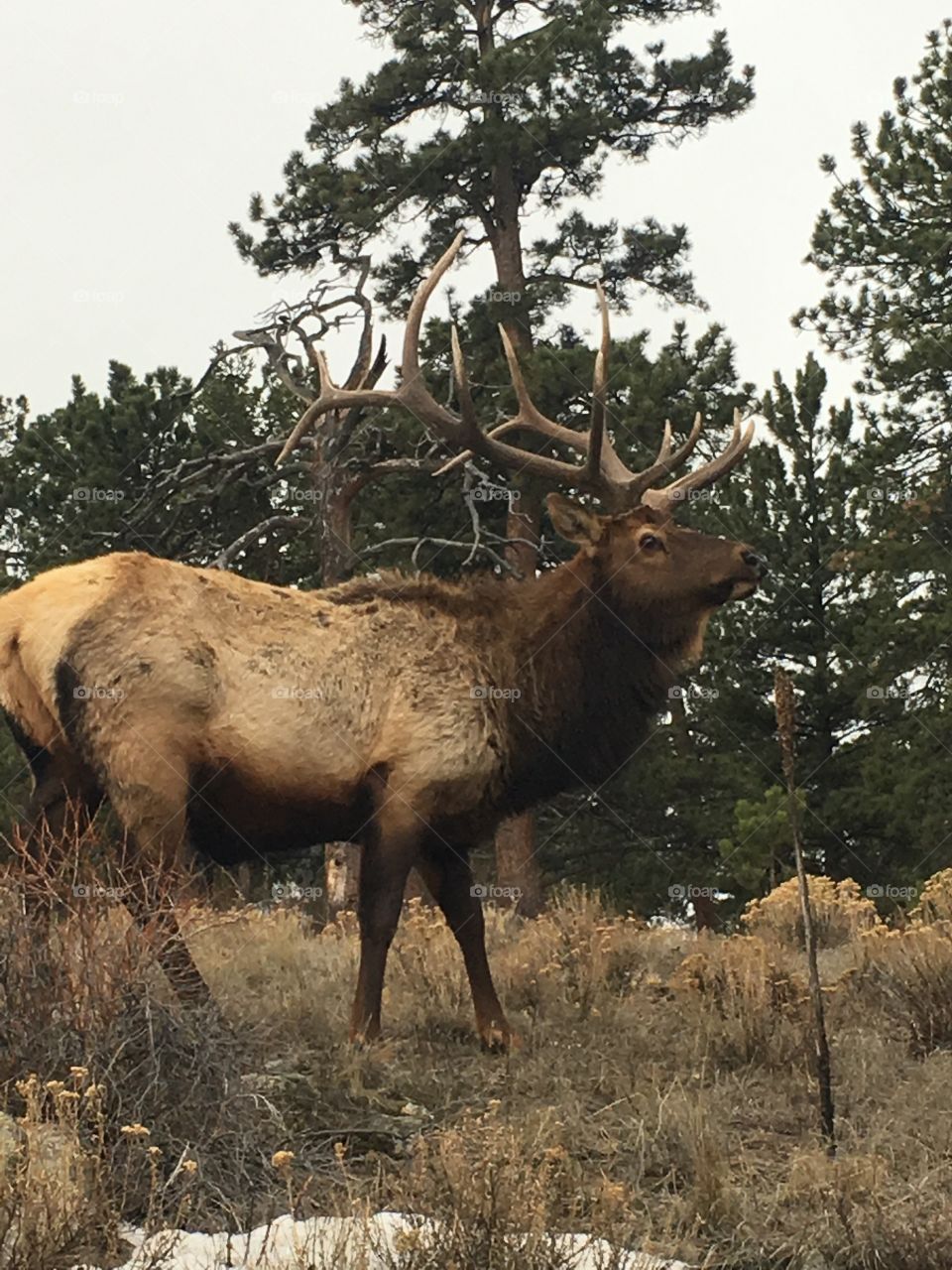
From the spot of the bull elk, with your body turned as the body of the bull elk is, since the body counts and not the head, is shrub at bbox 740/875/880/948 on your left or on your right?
on your left

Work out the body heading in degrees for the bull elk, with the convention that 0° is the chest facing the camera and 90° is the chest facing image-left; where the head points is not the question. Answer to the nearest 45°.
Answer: approximately 270°

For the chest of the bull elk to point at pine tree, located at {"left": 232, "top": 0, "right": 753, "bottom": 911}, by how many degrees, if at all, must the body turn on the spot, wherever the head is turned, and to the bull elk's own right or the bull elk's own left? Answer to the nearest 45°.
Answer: approximately 90° to the bull elk's own left
